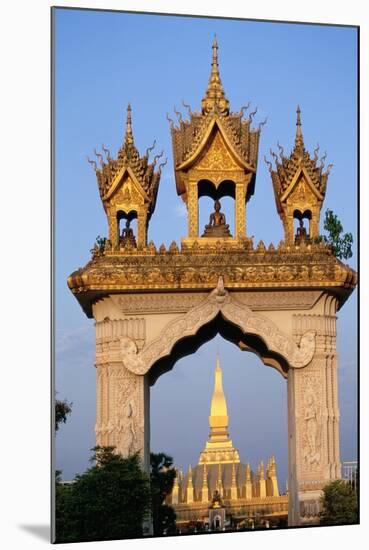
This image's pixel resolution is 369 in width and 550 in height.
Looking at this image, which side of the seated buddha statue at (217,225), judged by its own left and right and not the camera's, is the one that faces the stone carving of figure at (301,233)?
left

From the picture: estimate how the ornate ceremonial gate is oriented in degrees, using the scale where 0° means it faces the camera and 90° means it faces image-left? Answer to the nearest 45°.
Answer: approximately 0°

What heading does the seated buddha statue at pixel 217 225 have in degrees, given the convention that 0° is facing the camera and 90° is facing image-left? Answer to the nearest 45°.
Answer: approximately 0°

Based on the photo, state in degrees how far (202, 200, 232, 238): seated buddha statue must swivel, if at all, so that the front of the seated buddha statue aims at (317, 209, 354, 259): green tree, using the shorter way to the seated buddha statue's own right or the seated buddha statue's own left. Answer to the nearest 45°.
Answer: approximately 45° to the seated buddha statue's own left

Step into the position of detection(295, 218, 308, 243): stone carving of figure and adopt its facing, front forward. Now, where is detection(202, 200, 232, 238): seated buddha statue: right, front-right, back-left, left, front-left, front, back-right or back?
right
